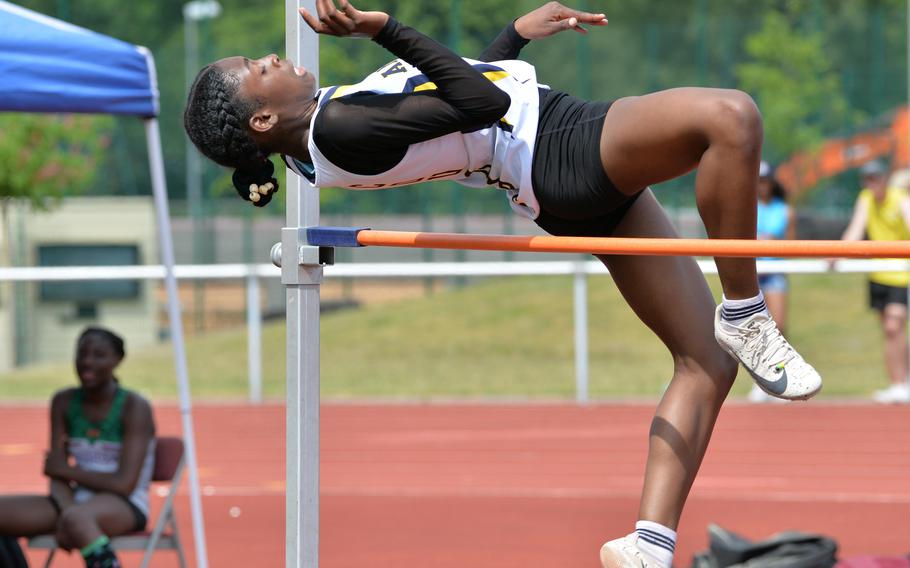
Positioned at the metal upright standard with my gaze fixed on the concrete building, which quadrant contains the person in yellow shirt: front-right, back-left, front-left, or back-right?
front-right

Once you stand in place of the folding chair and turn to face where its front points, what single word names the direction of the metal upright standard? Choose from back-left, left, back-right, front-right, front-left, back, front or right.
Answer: front-left

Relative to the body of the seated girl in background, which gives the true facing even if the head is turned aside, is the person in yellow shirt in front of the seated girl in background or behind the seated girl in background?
behind

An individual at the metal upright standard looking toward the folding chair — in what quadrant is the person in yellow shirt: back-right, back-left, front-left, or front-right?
front-right

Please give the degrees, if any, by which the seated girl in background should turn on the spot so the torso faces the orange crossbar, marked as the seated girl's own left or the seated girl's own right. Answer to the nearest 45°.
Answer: approximately 90° to the seated girl's own left

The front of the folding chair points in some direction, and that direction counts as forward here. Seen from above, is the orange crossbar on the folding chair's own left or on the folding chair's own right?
on the folding chair's own left

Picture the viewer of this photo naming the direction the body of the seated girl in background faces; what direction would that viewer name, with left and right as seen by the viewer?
facing the viewer and to the left of the viewer

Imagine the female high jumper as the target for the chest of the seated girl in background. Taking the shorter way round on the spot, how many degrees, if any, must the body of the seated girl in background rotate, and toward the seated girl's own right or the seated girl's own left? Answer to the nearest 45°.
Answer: approximately 90° to the seated girl's own left

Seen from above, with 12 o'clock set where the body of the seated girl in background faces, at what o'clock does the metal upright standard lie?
The metal upright standard is roughly at 10 o'clock from the seated girl in background.

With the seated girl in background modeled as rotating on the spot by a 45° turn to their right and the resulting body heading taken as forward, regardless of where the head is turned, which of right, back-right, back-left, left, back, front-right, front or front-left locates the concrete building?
right

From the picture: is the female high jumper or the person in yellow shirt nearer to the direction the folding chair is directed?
the female high jumper
